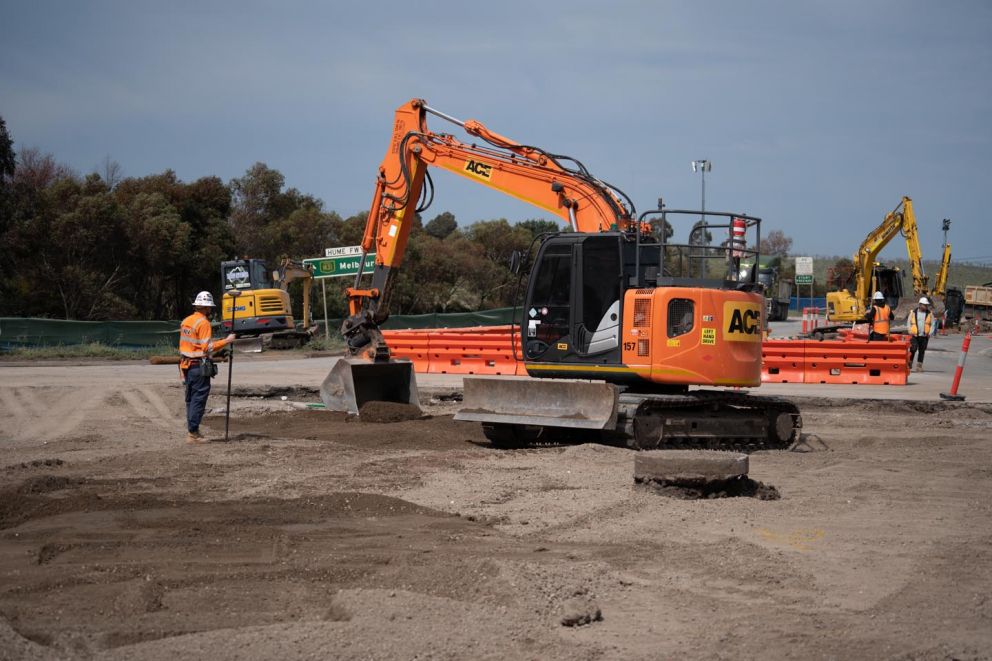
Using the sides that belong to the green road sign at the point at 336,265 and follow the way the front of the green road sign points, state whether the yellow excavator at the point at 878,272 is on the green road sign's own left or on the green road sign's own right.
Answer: on the green road sign's own left

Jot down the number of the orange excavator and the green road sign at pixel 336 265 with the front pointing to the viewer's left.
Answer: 1

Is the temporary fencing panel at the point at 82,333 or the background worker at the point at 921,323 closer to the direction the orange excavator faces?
the temporary fencing panel

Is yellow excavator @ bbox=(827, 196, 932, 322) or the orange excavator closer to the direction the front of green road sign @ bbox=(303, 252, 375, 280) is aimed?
the orange excavator

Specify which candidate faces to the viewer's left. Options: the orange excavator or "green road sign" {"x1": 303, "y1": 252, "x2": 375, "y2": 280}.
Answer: the orange excavator

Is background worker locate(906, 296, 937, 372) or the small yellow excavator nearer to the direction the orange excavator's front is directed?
the small yellow excavator

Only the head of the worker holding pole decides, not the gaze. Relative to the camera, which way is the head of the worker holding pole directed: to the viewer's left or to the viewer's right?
to the viewer's right

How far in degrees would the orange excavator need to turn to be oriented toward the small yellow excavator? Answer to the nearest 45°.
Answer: approximately 45° to its right

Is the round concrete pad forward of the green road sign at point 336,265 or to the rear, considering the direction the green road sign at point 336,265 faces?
forward

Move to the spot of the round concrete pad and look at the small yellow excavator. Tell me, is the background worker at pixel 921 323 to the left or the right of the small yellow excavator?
right

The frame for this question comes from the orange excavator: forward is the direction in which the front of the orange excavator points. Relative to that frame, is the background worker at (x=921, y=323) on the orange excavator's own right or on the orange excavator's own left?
on the orange excavator's own right

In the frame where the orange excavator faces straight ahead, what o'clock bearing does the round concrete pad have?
The round concrete pad is roughly at 9 o'clock from the orange excavator.

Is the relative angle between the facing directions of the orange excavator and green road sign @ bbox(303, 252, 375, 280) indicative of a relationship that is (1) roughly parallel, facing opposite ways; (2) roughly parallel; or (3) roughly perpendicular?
roughly perpendicular

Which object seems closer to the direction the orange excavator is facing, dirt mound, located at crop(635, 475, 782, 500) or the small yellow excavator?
the small yellow excavator

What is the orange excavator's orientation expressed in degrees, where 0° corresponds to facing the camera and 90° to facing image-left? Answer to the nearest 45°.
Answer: approximately 90°

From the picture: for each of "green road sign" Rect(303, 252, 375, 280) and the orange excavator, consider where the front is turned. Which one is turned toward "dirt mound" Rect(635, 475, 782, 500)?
the green road sign

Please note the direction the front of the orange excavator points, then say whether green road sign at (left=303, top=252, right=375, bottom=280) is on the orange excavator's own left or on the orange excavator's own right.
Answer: on the orange excavator's own right

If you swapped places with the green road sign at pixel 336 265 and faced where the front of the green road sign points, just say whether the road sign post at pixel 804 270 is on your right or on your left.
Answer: on your left

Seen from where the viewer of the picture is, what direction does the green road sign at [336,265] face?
facing the viewer

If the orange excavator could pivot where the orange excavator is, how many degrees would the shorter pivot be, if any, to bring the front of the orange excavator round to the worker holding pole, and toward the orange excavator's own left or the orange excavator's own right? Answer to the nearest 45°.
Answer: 0° — it already faces them
